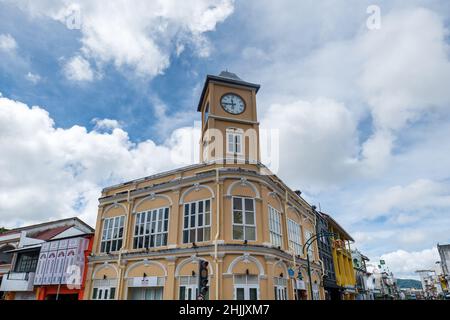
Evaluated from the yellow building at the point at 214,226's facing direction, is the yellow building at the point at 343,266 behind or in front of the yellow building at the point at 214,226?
behind

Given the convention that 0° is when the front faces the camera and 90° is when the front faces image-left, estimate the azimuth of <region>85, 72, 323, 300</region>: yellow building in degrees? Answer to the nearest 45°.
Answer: approximately 0°
